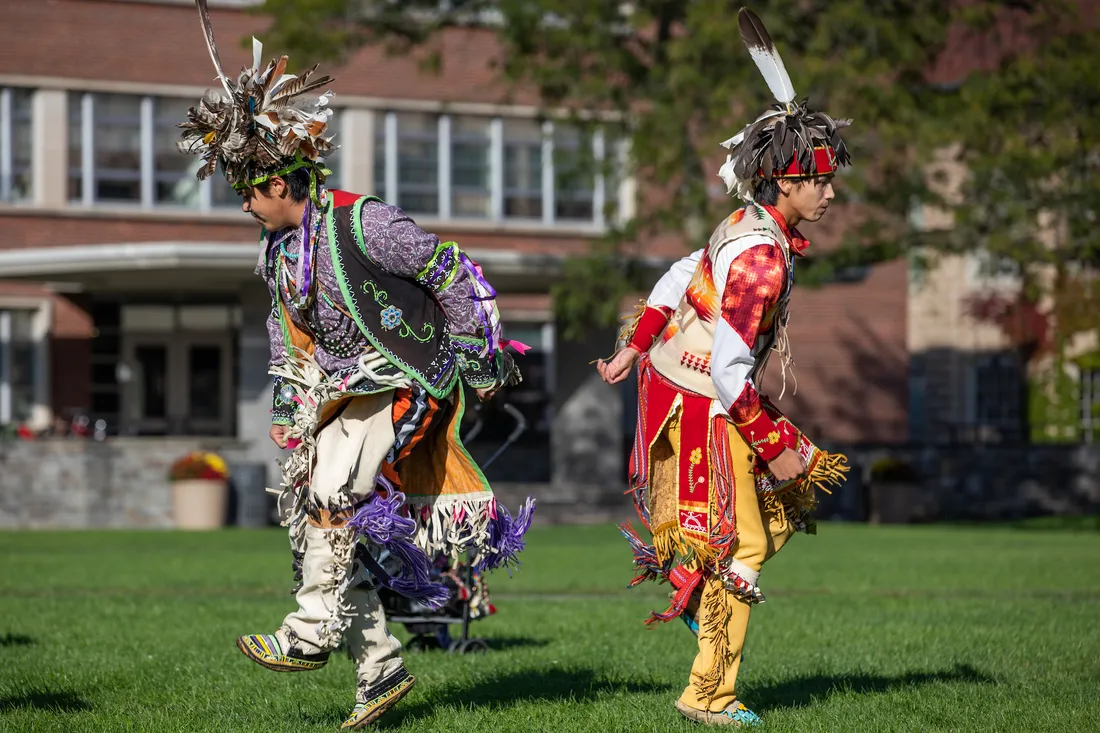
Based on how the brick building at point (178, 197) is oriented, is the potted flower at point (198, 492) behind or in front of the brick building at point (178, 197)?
in front

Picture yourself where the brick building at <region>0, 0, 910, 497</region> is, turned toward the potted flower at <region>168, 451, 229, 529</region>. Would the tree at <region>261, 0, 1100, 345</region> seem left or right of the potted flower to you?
left

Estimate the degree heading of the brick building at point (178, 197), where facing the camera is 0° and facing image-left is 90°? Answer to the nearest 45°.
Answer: approximately 0°
